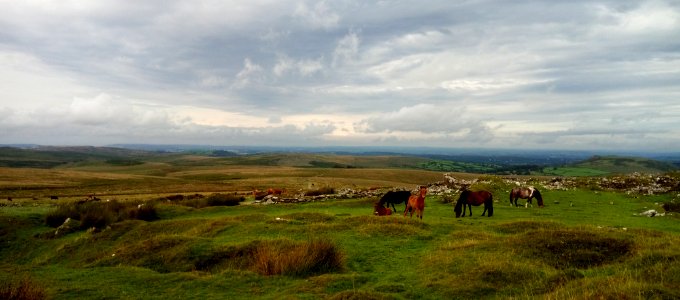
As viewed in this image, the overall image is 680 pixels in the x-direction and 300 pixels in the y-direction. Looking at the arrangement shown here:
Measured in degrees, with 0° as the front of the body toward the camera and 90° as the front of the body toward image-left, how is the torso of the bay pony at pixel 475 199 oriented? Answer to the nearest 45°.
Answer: approximately 90°

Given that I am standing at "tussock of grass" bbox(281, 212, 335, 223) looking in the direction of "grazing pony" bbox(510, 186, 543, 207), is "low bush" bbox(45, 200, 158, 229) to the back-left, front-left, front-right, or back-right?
back-left

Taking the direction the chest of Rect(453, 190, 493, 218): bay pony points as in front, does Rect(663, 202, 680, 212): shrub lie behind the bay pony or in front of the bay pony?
behind

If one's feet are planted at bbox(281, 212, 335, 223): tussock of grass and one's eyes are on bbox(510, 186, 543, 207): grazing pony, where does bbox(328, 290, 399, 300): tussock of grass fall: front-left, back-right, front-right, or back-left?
back-right

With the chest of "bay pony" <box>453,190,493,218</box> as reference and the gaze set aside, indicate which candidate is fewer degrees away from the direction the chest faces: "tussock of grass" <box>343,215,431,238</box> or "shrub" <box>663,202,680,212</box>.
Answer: the tussock of grass

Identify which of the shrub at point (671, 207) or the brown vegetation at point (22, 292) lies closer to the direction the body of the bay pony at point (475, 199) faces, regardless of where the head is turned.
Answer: the brown vegetation

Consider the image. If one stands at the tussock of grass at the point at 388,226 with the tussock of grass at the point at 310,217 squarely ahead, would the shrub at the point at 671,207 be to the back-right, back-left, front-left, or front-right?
back-right

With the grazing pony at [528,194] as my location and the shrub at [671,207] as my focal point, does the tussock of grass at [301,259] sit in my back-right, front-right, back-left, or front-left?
back-right

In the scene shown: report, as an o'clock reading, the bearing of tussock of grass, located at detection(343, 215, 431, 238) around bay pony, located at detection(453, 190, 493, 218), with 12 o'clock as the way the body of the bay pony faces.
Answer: The tussock of grass is roughly at 10 o'clock from the bay pony.

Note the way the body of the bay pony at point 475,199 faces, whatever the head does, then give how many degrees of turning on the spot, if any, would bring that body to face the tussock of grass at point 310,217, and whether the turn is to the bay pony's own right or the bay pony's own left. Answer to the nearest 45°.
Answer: approximately 45° to the bay pony's own left

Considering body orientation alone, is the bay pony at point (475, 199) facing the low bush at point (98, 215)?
yes

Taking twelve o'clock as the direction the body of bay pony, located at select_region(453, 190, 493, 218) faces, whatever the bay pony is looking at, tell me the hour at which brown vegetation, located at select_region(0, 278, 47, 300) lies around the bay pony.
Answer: The brown vegetation is roughly at 10 o'clock from the bay pony.

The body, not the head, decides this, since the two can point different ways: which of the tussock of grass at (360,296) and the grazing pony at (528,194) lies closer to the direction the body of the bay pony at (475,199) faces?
the tussock of grass

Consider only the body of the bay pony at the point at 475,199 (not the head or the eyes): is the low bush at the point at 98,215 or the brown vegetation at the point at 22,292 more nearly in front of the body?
the low bush

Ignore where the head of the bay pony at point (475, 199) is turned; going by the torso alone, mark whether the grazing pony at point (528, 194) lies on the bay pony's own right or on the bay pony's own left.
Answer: on the bay pony's own right
